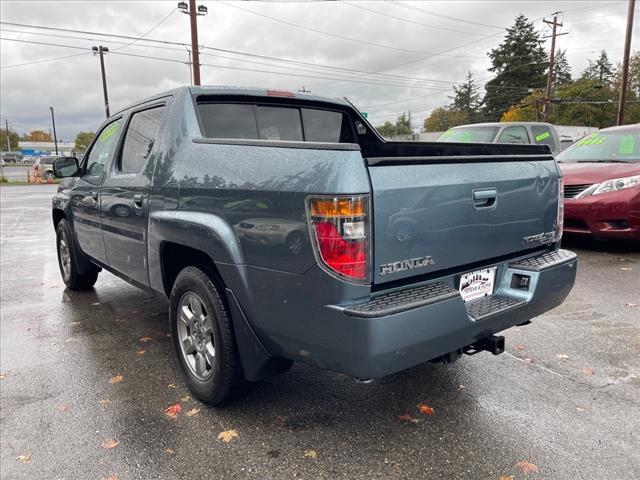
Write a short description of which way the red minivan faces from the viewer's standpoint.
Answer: facing the viewer and to the left of the viewer

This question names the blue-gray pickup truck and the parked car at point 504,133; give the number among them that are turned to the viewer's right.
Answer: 0

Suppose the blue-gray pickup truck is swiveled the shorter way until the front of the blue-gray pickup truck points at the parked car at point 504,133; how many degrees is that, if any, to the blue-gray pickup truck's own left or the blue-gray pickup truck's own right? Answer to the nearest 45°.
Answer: approximately 90° to the blue-gray pickup truck's own right

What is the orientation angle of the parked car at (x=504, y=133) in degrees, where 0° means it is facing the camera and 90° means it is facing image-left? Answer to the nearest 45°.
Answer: approximately 45°

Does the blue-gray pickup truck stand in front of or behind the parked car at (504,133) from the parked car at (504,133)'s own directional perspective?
in front

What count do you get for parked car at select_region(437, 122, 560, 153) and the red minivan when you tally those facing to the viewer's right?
0

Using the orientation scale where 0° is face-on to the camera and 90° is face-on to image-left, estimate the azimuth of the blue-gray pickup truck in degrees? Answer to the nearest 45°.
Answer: approximately 135°

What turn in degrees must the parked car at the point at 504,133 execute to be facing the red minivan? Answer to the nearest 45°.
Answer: approximately 45° to its left
